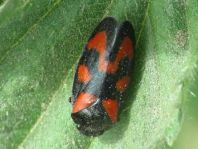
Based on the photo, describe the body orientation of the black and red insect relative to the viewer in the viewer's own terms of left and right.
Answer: facing the viewer
